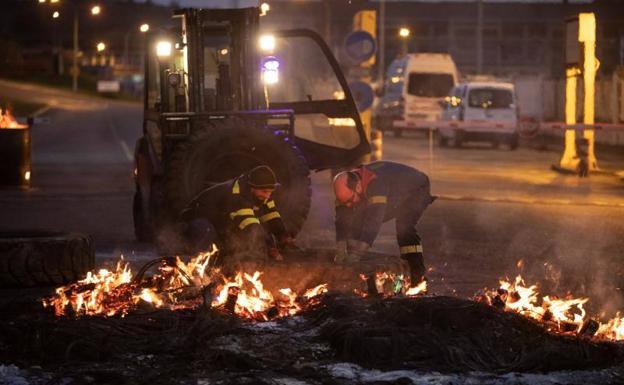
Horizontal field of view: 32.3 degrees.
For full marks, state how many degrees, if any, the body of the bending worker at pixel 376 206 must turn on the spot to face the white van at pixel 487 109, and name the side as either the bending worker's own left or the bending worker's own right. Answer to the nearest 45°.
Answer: approximately 90° to the bending worker's own right

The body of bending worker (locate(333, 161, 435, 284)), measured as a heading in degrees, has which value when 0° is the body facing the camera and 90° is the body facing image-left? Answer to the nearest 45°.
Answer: approximately 90°

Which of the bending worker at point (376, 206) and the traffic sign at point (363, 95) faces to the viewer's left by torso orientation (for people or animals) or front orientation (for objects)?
the bending worker

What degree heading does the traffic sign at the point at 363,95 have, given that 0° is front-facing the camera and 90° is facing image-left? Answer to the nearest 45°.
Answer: approximately 0°

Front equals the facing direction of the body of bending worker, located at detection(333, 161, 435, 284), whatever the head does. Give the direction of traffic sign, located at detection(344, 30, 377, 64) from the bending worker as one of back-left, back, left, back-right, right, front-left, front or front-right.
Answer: right

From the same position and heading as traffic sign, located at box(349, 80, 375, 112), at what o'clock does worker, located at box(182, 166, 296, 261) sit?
The worker is roughly at 12 o'clock from the traffic sign.

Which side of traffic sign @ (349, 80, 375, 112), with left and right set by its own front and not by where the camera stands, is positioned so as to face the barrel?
right

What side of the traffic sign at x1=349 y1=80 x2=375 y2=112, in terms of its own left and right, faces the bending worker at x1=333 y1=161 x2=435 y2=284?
front

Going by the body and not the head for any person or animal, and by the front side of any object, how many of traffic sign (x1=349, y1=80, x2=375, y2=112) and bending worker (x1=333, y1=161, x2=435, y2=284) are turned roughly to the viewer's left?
1

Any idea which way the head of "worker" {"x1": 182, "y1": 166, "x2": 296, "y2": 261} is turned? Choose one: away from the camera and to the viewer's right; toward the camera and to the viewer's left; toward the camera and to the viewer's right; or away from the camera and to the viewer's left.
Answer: toward the camera and to the viewer's right
